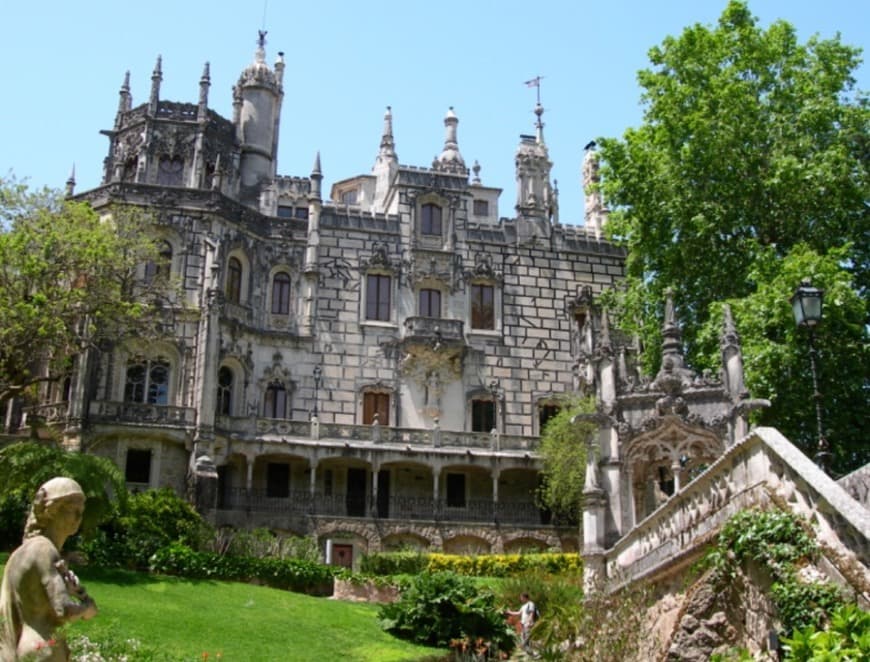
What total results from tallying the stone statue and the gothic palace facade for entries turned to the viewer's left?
0

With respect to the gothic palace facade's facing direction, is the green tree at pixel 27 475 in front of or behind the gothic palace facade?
in front

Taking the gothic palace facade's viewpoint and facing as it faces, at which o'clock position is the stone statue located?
The stone statue is roughly at 12 o'clock from the gothic palace facade.

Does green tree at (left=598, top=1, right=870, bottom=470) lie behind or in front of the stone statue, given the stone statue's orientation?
in front

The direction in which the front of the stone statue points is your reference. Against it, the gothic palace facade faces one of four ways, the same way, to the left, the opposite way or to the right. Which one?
to the right

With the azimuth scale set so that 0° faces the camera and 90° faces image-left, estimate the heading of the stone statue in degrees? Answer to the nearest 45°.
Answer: approximately 270°

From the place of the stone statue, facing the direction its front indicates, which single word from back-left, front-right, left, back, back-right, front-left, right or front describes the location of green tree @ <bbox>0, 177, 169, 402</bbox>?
left
